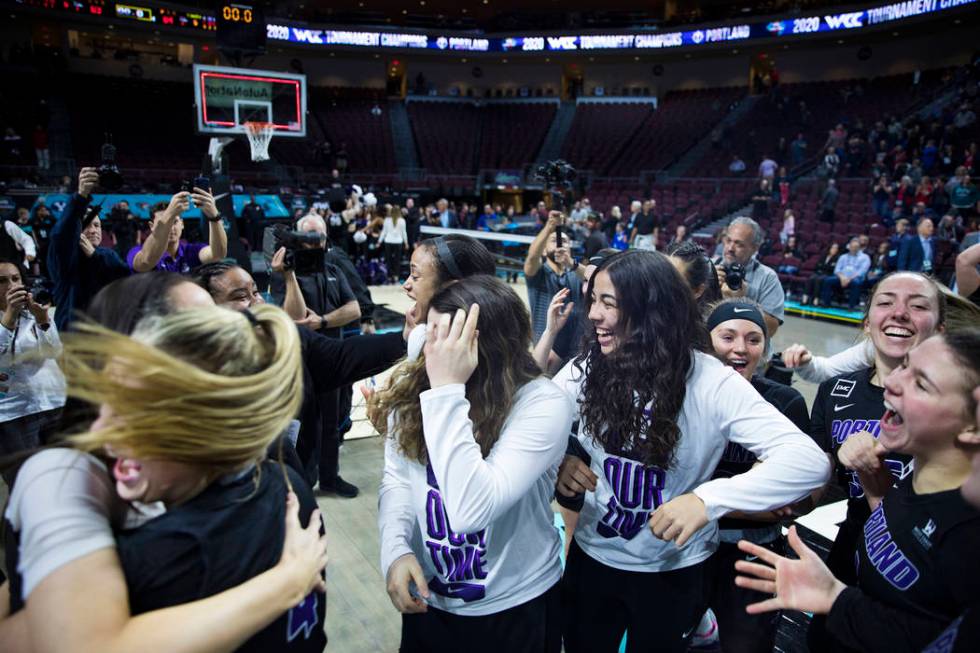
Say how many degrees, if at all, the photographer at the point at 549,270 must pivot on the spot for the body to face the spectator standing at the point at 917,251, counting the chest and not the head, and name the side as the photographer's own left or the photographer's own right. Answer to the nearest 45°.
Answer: approximately 135° to the photographer's own left

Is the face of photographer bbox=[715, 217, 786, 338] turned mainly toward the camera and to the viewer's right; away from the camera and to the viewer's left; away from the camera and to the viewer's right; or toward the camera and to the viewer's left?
toward the camera and to the viewer's left

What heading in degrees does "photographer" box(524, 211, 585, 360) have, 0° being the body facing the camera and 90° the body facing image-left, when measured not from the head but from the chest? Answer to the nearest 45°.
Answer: approximately 0°

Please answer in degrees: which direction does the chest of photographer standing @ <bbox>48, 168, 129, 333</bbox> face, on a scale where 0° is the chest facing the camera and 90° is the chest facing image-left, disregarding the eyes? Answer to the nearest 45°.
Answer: approximately 315°
